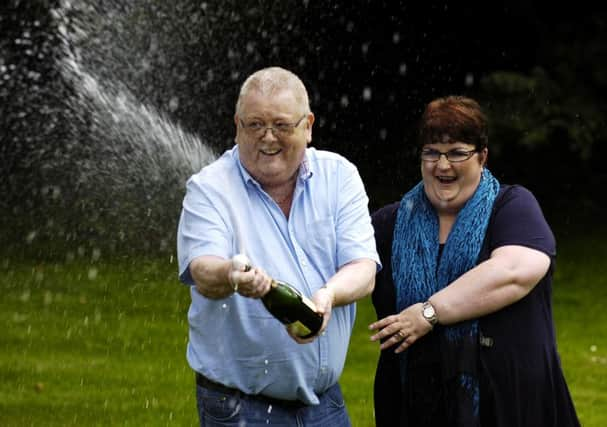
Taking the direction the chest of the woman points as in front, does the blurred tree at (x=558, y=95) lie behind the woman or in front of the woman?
behind

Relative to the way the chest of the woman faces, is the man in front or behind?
in front

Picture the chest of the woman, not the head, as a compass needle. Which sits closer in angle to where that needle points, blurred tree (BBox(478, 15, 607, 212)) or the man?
the man

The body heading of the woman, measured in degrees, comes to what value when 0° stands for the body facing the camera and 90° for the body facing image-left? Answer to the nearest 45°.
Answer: approximately 45°

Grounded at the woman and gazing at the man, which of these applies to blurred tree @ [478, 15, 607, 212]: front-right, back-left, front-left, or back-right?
back-right

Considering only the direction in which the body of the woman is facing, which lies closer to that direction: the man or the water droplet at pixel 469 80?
the man
